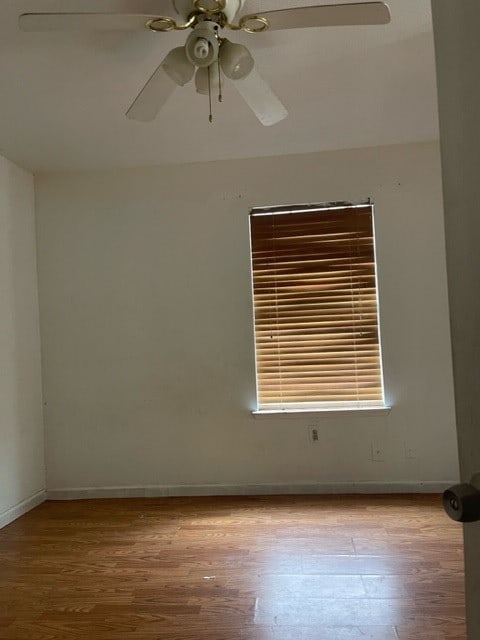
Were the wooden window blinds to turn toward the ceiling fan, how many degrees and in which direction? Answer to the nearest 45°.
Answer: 0° — it already faces it

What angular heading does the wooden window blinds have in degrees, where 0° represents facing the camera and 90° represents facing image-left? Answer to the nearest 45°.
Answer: approximately 0°
